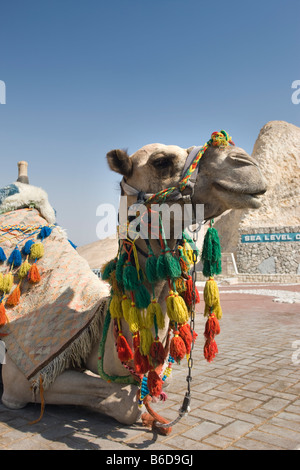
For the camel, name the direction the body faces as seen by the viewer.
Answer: to the viewer's right
